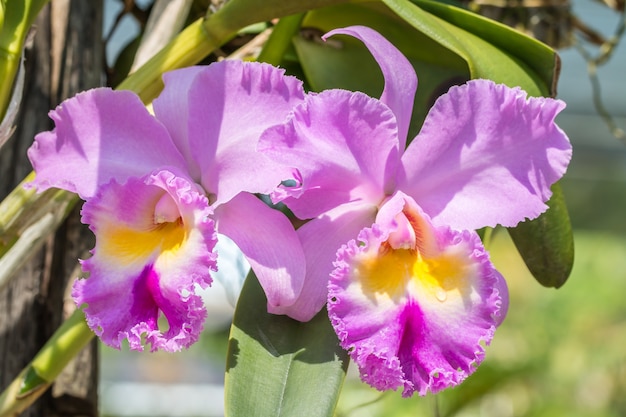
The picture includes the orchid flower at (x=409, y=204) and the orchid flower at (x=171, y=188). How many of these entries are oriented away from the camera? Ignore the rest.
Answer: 0

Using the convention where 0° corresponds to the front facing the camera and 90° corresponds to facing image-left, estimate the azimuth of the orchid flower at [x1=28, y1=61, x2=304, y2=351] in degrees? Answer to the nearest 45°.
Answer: approximately 45°

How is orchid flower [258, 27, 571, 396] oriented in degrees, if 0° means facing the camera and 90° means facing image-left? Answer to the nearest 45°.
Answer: approximately 0°
